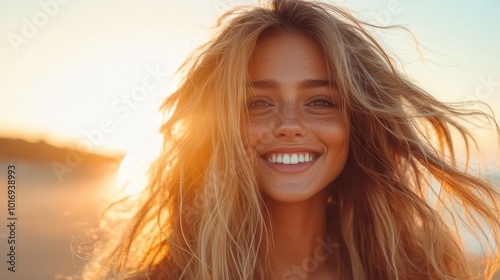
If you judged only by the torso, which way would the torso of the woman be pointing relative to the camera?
toward the camera

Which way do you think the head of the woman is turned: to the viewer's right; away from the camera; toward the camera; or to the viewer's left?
toward the camera
